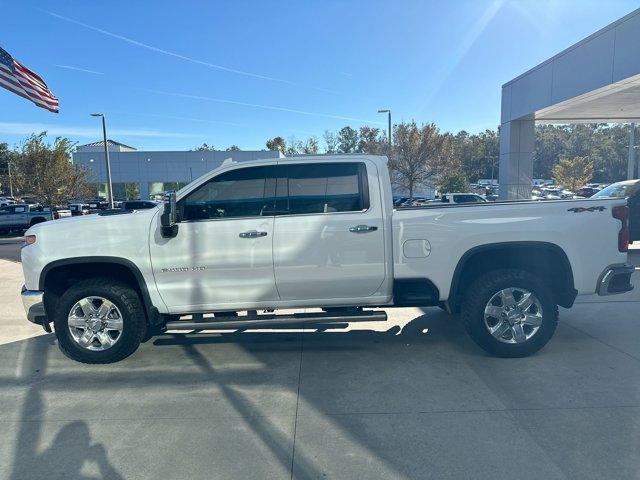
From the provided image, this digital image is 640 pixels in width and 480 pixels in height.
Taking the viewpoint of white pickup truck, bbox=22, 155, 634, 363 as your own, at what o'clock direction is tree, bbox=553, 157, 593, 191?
The tree is roughly at 4 o'clock from the white pickup truck.

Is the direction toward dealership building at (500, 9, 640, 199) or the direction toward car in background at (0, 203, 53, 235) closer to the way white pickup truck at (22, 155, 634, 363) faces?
the car in background

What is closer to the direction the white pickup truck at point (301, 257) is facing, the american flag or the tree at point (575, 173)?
the american flag

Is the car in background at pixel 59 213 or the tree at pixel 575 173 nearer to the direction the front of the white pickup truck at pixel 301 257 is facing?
the car in background

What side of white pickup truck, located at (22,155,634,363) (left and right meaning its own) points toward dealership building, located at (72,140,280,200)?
right

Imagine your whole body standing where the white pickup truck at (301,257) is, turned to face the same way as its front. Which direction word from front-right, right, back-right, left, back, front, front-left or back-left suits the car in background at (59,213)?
front-right

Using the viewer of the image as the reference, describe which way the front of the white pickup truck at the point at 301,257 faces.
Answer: facing to the left of the viewer

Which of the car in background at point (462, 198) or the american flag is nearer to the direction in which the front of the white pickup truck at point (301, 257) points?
the american flag

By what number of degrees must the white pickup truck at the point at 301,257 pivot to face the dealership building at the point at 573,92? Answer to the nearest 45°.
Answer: approximately 135° to its right

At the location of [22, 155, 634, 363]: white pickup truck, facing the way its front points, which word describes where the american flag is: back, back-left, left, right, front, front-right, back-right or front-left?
front-right
